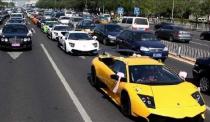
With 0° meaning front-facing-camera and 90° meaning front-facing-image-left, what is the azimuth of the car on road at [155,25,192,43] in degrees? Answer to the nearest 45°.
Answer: approximately 135°

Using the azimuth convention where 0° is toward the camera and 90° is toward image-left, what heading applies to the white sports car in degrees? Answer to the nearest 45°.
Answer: approximately 315°

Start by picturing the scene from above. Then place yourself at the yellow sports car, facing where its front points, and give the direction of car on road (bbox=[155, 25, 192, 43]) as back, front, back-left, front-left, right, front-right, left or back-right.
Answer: back-left

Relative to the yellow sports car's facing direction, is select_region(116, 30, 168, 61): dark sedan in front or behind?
behind

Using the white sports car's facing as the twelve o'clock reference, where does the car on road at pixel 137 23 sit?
The car on road is roughly at 8 o'clock from the white sports car.

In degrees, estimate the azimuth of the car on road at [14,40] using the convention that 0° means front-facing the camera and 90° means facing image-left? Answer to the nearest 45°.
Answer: approximately 0°

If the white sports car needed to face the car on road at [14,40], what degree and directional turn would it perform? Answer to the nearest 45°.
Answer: approximately 135° to its right

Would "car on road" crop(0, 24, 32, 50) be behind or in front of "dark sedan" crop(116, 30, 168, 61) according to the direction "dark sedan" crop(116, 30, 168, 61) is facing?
behind
